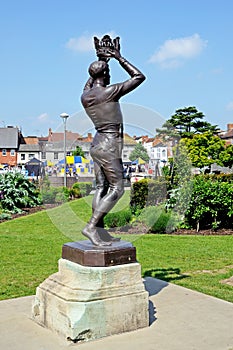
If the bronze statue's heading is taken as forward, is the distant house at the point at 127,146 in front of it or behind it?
in front

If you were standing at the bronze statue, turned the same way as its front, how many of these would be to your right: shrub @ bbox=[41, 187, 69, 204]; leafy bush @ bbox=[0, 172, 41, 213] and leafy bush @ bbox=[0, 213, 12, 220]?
0

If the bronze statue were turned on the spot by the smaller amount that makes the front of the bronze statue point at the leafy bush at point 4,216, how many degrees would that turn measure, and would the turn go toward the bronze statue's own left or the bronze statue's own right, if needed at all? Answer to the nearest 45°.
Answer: approximately 45° to the bronze statue's own left

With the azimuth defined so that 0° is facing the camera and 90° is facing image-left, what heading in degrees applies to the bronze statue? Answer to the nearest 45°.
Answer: approximately 225°

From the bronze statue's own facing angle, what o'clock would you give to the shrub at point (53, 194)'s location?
The shrub is roughly at 10 o'clock from the bronze statue.

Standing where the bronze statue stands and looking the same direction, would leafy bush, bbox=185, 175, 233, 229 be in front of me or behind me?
in front
